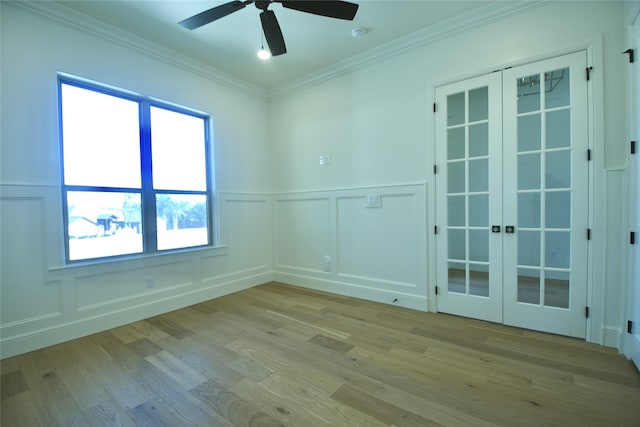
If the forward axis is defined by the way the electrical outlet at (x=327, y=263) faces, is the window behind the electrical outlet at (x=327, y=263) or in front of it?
in front

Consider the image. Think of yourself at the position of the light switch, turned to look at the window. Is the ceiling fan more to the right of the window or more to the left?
left

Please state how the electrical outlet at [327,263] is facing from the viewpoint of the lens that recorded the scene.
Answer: facing the viewer and to the left of the viewer
